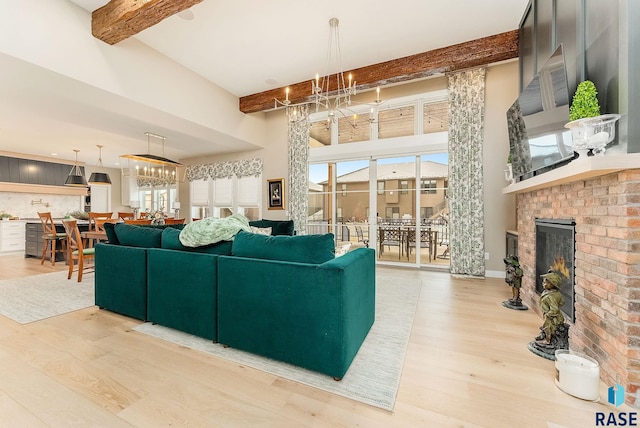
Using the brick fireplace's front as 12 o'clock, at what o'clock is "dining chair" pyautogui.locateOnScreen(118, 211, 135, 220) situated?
The dining chair is roughly at 1 o'clock from the brick fireplace.

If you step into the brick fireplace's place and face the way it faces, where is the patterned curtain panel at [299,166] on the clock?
The patterned curtain panel is roughly at 2 o'clock from the brick fireplace.

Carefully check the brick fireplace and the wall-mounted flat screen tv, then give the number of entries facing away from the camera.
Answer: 0

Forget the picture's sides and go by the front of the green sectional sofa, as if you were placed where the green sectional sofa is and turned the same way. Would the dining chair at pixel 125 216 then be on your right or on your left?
on your left

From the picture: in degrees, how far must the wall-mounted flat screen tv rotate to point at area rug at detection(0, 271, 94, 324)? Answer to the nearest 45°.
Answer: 0° — it already faces it

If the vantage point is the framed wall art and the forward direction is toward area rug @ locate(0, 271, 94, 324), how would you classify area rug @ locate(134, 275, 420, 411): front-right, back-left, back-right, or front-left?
front-left

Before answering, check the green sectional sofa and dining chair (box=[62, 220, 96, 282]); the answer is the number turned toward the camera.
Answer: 0

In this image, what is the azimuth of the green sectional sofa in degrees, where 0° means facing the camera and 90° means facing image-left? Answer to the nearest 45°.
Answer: approximately 225°

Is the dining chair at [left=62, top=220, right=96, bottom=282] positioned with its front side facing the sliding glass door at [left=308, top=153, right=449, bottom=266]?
no

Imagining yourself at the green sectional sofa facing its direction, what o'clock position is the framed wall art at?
The framed wall art is roughly at 11 o'clock from the green sectional sofa.

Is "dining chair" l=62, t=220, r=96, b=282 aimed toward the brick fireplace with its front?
no

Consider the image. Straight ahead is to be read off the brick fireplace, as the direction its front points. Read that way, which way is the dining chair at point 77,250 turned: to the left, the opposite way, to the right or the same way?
to the right

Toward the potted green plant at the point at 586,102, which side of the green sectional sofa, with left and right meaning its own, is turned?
right

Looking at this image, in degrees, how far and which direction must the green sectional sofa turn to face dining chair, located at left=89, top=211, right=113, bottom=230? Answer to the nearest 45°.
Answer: approximately 90° to its left

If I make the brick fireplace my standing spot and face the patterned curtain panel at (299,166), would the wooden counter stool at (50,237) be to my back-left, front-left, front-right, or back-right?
front-left

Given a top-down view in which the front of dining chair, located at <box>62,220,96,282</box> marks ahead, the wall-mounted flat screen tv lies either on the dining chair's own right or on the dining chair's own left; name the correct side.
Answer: on the dining chair's own right

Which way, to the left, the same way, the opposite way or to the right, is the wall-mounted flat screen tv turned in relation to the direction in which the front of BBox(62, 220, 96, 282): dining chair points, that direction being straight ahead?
to the left

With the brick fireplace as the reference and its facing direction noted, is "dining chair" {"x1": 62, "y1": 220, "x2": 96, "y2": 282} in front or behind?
in front

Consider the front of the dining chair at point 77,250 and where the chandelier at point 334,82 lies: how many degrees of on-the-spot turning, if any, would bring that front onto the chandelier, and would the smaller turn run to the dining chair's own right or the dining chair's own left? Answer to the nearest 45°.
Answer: approximately 90° to the dining chair's own right

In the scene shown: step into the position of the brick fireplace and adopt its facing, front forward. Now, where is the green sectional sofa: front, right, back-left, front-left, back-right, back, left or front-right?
front

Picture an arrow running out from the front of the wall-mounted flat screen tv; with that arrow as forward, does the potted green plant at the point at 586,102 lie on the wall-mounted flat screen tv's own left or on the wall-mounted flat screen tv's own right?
on the wall-mounted flat screen tv's own left

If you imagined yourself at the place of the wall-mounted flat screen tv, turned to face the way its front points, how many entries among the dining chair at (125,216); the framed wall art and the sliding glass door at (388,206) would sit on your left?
0
